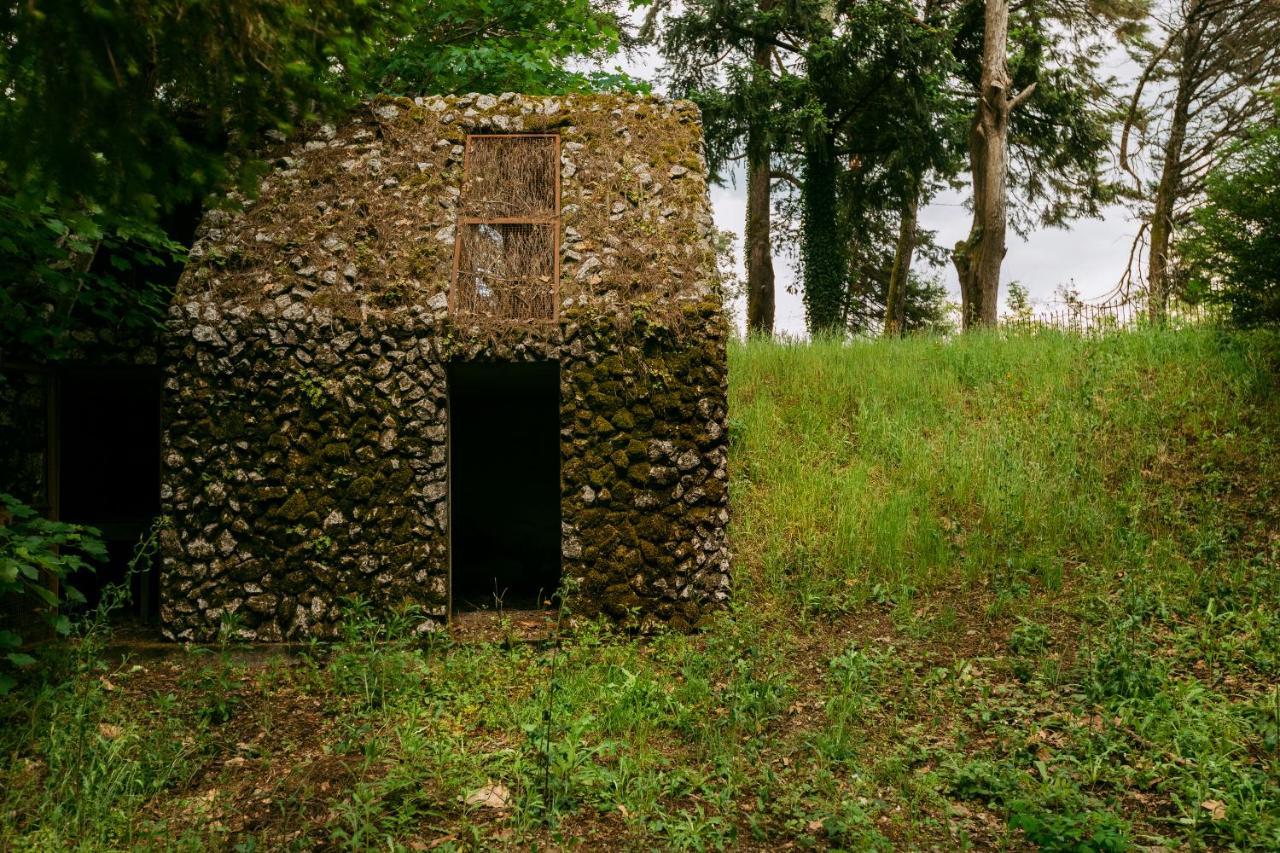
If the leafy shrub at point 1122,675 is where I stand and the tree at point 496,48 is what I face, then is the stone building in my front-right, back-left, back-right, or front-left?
front-left

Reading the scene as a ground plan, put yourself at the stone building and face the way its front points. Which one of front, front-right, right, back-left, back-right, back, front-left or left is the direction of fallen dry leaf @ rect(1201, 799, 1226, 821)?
front-left

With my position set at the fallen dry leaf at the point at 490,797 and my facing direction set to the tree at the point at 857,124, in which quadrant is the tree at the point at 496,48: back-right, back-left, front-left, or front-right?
front-left

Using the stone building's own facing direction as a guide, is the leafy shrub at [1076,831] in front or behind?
in front

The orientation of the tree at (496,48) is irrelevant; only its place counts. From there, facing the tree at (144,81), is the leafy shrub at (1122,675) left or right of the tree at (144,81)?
left

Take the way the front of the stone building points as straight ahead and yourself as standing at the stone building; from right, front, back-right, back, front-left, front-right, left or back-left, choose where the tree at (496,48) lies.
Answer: back

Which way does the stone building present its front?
toward the camera

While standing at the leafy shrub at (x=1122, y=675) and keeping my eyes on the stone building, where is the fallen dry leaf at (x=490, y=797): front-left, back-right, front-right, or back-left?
front-left
